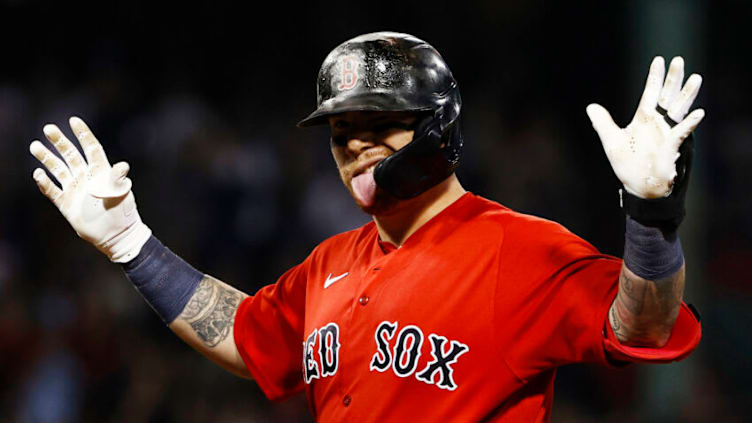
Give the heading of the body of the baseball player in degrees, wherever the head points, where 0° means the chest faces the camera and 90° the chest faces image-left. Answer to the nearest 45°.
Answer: approximately 45°
